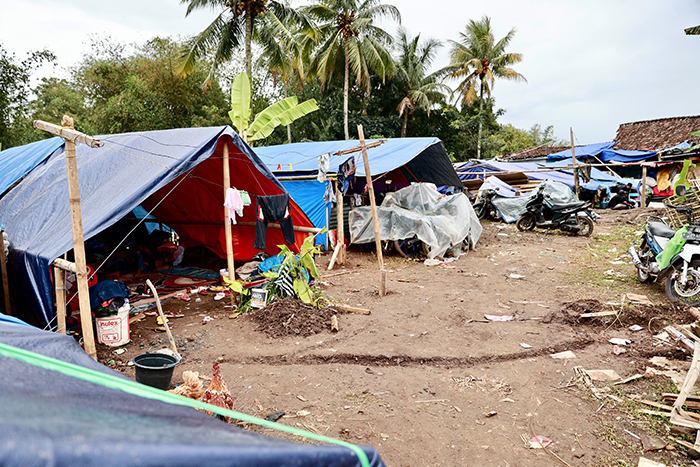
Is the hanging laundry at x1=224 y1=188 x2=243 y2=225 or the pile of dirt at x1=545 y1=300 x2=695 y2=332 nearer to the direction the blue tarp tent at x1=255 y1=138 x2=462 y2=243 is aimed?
the pile of dirt

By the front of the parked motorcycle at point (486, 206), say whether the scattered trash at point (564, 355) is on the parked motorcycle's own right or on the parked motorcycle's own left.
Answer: on the parked motorcycle's own left

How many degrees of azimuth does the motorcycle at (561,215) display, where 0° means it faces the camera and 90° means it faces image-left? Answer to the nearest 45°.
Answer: approximately 90°

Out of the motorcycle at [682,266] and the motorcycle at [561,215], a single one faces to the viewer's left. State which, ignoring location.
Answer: the motorcycle at [561,215]

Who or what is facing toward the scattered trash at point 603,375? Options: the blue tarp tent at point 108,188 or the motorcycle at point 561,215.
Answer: the blue tarp tent

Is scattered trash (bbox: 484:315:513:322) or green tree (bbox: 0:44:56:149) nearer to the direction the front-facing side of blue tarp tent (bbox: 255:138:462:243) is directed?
the scattered trash

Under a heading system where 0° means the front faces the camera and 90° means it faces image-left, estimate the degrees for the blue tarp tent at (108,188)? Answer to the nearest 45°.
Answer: approximately 315°

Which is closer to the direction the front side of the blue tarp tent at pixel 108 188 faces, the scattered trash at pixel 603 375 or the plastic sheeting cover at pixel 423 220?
the scattered trash

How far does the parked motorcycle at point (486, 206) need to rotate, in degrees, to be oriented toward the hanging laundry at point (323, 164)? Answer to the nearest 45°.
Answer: approximately 45° to its left

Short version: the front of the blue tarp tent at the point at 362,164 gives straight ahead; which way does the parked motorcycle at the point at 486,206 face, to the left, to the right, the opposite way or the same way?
to the right
